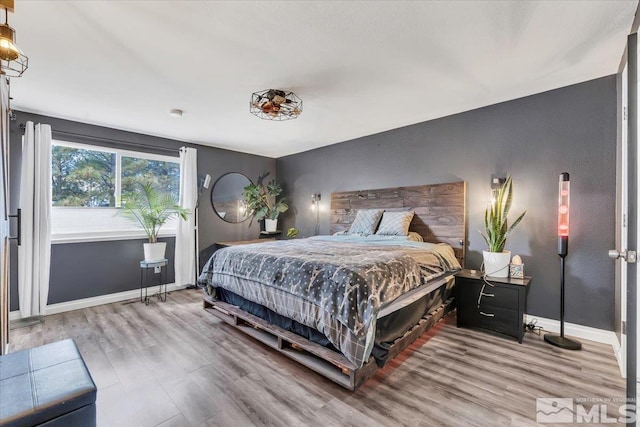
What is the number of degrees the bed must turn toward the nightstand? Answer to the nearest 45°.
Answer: approximately 135° to its left

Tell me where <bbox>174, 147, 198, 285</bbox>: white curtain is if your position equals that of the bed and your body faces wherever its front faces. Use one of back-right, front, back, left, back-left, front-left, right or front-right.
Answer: right

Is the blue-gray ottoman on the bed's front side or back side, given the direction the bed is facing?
on the front side

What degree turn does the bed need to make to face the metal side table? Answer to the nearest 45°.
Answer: approximately 90° to its right

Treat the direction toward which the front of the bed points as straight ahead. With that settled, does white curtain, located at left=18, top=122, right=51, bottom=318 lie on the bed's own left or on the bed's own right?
on the bed's own right

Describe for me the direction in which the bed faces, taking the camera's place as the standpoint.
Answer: facing the viewer and to the left of the viewer

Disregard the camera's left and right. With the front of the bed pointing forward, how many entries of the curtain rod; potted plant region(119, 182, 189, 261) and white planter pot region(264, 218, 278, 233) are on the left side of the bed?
0
